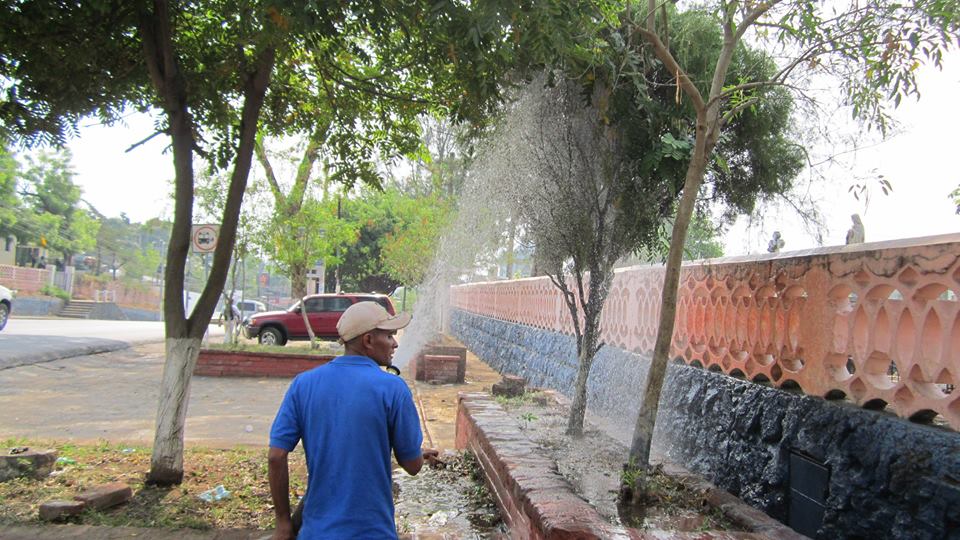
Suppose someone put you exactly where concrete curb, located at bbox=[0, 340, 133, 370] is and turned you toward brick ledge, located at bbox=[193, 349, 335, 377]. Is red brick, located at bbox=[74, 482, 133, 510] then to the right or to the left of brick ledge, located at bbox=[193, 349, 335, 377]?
right

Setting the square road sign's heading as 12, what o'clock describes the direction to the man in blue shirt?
The man in blue shirt is roughly at 12 o'clock from the square road sign.

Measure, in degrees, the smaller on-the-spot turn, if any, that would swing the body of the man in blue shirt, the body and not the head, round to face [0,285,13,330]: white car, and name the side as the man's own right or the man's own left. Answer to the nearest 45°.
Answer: approximately 90° to the man's own left

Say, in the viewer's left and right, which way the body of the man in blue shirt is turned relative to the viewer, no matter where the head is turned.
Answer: facing away from the viewer and to the right of the viewer

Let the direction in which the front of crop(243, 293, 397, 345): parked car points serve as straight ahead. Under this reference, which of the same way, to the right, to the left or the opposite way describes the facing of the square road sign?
to the left

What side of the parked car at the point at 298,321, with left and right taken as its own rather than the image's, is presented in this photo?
left

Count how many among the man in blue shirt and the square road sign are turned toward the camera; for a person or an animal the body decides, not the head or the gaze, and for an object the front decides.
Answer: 1

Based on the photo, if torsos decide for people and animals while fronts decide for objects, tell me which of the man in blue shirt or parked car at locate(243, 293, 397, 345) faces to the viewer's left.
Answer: the parked car

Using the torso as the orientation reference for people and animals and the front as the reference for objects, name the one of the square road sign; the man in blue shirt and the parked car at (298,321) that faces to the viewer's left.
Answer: the parked car
